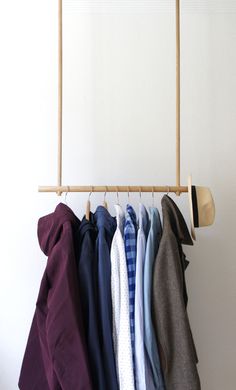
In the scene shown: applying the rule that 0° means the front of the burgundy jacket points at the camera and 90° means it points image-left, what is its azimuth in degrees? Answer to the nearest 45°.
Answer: approximately 270°

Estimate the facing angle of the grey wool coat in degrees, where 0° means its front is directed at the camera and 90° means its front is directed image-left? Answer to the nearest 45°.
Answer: approximately 270°

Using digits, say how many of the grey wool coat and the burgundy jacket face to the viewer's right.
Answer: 2
